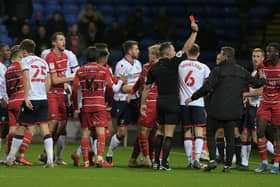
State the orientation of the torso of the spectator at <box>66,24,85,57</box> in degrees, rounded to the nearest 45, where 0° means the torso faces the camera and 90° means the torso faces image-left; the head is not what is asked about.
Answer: approximately 0°

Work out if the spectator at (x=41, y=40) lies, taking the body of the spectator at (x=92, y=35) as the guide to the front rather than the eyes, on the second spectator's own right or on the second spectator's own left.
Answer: on the second spectator's own right

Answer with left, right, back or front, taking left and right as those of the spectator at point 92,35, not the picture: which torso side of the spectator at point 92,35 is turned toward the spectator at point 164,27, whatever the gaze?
left

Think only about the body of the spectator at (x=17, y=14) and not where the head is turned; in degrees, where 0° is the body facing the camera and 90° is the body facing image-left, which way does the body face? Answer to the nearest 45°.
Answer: approximately 0°

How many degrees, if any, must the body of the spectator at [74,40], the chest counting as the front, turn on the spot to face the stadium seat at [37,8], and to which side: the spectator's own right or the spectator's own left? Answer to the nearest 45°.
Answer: approximately 135° to the spectator's own right
